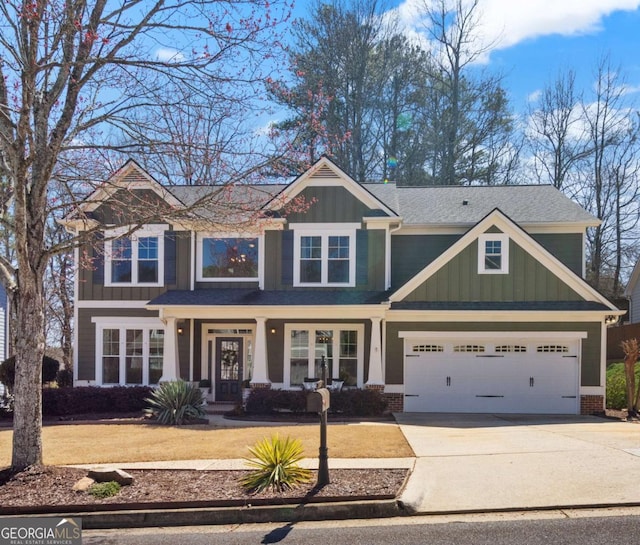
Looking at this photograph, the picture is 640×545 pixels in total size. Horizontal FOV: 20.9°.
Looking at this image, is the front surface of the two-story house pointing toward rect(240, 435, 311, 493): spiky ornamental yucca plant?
yes

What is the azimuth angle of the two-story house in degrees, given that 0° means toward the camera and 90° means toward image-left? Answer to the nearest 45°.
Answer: approximately 0°

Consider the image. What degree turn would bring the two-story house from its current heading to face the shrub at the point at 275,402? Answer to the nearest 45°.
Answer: approximately 45° to its right

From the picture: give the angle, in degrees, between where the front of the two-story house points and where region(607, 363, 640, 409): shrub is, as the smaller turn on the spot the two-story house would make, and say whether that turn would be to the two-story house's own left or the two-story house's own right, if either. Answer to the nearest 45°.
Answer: approximately 90° to the two-story house's own left

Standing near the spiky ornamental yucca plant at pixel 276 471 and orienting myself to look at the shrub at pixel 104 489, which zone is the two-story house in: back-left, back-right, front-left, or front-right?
back-right

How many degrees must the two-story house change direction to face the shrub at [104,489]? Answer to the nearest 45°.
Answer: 0° — it already faces it
